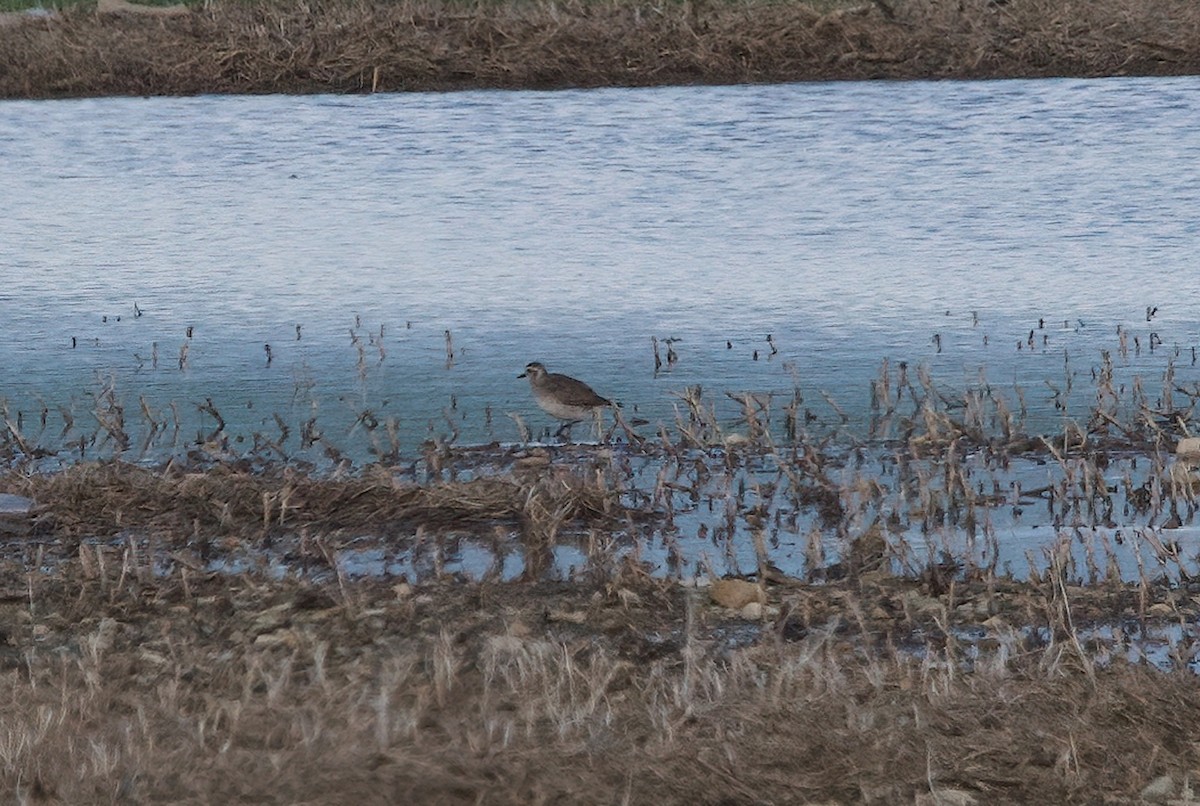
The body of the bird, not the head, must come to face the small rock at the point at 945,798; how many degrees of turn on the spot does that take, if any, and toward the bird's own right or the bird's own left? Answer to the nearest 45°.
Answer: approximately 90° to the bird's own left

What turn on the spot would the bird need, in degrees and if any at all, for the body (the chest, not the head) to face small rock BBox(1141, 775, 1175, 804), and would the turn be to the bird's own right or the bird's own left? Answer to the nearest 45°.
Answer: approximately 90° to the bird's own left

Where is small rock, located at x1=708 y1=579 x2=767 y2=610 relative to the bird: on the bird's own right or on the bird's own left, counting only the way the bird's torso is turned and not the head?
on the bird's own left

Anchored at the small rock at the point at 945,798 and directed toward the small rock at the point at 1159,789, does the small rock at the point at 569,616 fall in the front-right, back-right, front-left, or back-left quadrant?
back-left

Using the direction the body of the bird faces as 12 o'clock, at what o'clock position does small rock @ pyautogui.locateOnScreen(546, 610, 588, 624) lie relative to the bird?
The small rock is roughly at 9 o'clock from the bird.

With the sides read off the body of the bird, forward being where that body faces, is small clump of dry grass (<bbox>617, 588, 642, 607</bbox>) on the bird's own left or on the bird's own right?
on the bird's own left

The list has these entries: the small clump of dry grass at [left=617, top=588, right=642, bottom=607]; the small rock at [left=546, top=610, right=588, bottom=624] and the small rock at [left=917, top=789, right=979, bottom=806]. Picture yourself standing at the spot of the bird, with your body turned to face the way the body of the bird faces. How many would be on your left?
3

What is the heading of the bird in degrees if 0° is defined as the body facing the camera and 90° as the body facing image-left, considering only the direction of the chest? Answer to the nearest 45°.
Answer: approximately 90°
